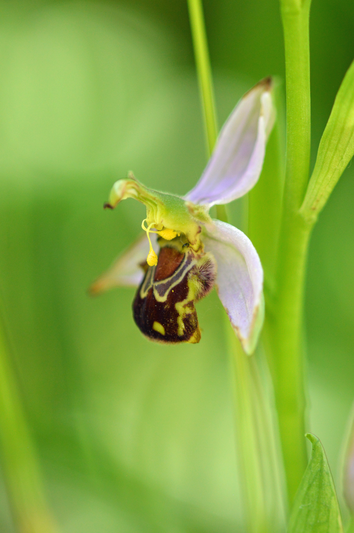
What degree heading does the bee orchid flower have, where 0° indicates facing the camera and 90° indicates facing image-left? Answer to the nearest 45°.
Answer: approximately 45°
